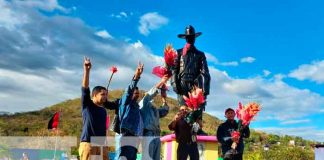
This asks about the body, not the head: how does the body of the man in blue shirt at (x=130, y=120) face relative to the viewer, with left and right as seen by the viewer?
facing to the right of the viewer

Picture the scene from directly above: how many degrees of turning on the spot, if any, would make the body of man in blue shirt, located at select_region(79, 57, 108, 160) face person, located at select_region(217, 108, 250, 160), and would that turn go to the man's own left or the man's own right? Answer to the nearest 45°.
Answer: approximately 90° to the man's own left

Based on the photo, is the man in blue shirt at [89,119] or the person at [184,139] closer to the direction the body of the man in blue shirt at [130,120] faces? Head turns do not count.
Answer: the person

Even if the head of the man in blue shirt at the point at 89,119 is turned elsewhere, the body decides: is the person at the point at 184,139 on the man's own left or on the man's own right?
on the man's own left

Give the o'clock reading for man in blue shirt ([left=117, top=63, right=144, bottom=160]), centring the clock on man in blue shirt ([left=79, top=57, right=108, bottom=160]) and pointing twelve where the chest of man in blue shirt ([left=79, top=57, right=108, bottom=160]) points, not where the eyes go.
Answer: man in blue shirt ([left=117, top=63, right=144, bottom=160]) is roughly at 9 o'clock from man in blue shirt ([left=79, top=57, right=108, bottom=160]).

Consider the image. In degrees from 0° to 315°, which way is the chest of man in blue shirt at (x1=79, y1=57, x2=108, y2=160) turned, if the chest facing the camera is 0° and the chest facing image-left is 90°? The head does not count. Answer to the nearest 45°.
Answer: approximately 315°

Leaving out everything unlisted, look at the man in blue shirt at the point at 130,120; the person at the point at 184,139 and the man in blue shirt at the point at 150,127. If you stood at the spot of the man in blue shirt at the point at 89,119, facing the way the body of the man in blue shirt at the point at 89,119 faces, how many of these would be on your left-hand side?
3
